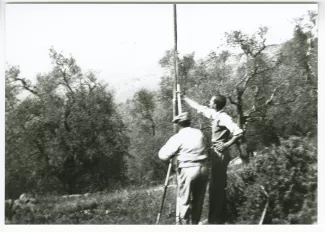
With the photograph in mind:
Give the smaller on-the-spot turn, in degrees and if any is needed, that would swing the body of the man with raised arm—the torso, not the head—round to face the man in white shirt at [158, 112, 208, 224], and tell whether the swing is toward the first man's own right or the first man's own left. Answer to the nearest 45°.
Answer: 0° — they already face them

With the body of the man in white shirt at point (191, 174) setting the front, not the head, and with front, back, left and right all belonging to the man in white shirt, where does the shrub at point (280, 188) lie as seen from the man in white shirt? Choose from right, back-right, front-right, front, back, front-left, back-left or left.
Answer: back-right

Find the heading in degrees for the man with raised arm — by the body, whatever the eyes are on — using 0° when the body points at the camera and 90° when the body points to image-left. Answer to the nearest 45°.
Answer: approximately 90°

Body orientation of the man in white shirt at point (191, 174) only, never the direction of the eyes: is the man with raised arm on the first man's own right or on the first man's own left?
on the first man's own right

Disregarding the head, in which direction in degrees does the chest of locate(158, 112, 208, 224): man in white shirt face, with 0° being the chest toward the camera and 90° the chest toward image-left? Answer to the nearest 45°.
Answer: approximately 135°
